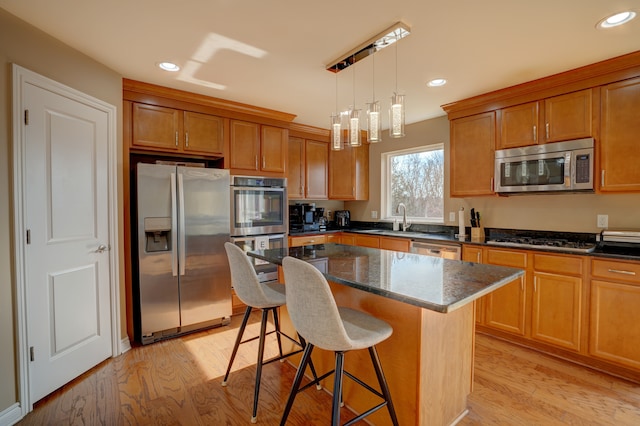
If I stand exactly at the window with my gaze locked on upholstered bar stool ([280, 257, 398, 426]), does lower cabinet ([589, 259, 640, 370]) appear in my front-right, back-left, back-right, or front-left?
front-left

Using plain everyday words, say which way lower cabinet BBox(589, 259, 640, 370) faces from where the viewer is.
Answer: facing the viewer and to the left of the viewer

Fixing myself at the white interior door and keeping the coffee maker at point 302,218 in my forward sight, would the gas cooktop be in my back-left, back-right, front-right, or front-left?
front-right

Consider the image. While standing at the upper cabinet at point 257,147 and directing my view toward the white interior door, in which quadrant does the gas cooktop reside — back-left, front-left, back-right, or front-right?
back-left

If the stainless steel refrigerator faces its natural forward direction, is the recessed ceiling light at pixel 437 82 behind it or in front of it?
in front

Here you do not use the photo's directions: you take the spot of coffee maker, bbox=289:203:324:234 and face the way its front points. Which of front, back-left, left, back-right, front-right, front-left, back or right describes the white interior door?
right

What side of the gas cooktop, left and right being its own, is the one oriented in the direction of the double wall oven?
right

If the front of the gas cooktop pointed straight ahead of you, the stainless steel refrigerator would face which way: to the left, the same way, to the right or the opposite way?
to the left

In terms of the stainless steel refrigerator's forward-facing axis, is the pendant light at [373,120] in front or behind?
in front

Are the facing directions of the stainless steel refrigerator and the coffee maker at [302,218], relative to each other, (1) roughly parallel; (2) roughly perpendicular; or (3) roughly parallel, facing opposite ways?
roughly parallel

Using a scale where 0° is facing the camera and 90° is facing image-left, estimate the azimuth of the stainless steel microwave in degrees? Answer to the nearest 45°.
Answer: approximately 45°

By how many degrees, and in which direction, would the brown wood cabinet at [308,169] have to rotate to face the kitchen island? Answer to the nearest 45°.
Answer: approximately 45° to its right

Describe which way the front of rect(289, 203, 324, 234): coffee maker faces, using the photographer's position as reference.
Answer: facing the viewer and to the right of the viewer
